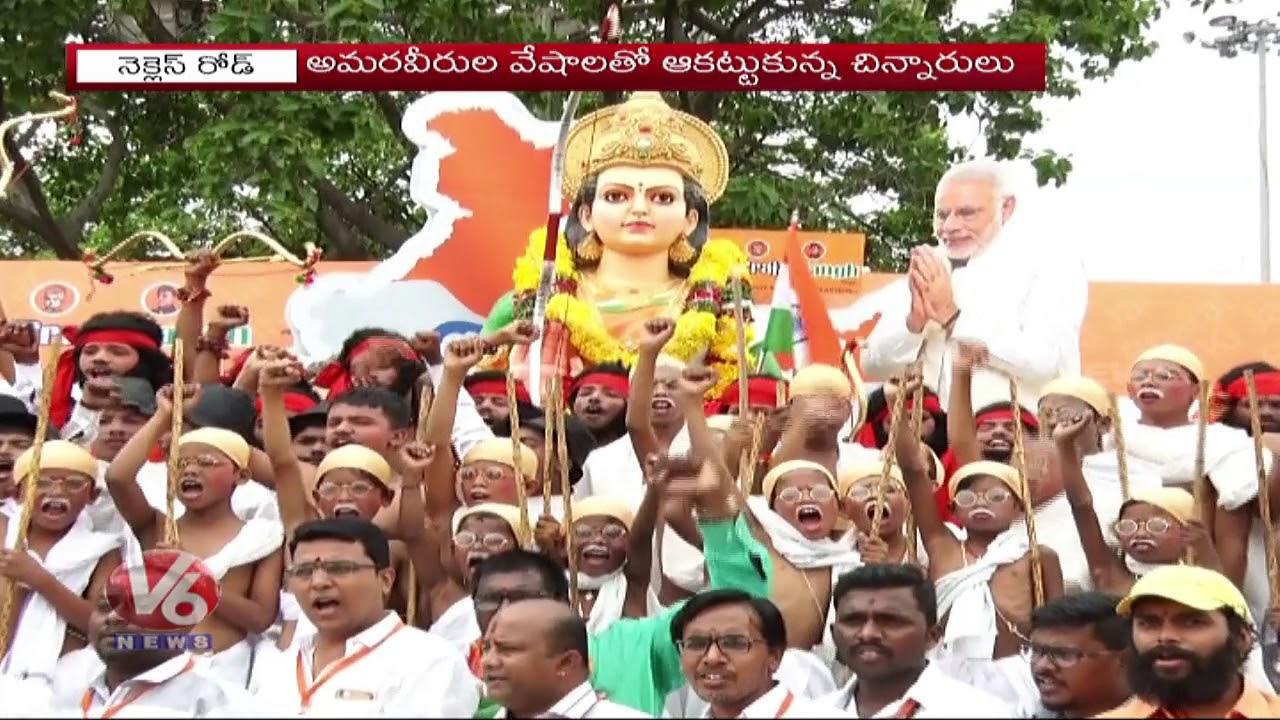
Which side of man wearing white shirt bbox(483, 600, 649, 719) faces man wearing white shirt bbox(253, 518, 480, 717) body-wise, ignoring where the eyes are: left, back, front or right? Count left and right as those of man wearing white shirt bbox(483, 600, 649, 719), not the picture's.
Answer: right

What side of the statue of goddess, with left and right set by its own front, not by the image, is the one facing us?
front

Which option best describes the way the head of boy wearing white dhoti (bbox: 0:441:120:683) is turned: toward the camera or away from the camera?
toward the camera

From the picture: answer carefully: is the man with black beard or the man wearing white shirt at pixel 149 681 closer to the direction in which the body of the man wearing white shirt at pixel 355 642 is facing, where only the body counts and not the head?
the man wearing white shirt

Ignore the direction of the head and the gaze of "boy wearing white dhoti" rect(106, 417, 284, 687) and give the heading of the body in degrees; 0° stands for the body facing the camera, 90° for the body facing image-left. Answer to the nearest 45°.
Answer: approximately 45°

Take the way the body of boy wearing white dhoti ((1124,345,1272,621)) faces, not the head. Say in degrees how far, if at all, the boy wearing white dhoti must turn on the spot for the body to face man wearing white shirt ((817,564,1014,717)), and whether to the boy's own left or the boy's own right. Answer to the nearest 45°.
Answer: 0° — they already face them

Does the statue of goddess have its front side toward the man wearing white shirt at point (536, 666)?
yes

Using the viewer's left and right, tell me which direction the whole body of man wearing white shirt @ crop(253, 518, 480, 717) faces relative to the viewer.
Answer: facing the viewer and to the left of the viewer

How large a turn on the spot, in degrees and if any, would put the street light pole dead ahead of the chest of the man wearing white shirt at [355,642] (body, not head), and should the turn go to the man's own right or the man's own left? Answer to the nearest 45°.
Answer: approximately 180°

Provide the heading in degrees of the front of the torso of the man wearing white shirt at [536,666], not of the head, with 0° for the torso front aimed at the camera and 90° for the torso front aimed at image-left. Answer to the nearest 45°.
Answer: approximately 45°

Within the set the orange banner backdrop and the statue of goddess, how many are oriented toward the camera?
2

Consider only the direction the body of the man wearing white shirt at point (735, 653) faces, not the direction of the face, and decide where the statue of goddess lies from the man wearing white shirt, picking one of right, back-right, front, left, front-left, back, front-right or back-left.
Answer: back-right
